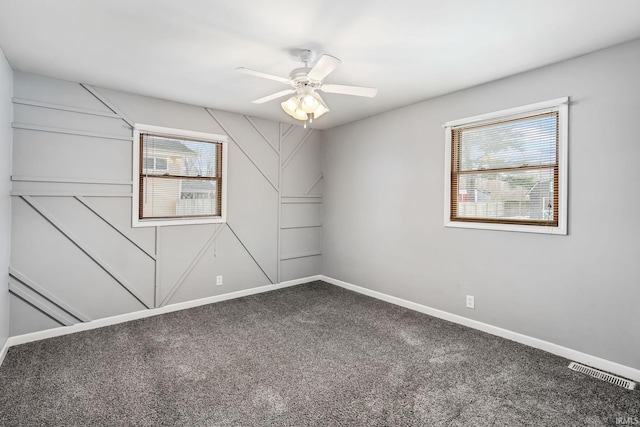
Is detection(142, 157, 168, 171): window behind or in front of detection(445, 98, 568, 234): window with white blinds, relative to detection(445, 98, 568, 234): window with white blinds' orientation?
in front

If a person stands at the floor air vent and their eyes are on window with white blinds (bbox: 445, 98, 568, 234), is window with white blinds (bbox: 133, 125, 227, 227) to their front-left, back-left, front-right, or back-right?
front-left

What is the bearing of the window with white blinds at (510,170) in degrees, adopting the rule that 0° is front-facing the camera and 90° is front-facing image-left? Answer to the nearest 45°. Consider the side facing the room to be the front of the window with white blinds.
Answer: approximately 45°

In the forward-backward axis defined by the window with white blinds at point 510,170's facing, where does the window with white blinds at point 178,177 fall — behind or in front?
in front

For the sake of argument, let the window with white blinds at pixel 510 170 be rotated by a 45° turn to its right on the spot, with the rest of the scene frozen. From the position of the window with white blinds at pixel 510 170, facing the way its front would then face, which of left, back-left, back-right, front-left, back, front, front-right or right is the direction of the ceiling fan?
front-left

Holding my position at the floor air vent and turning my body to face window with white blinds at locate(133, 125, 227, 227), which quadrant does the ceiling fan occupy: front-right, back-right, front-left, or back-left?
front-left

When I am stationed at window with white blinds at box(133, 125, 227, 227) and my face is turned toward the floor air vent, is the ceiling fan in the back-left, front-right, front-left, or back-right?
front-right
